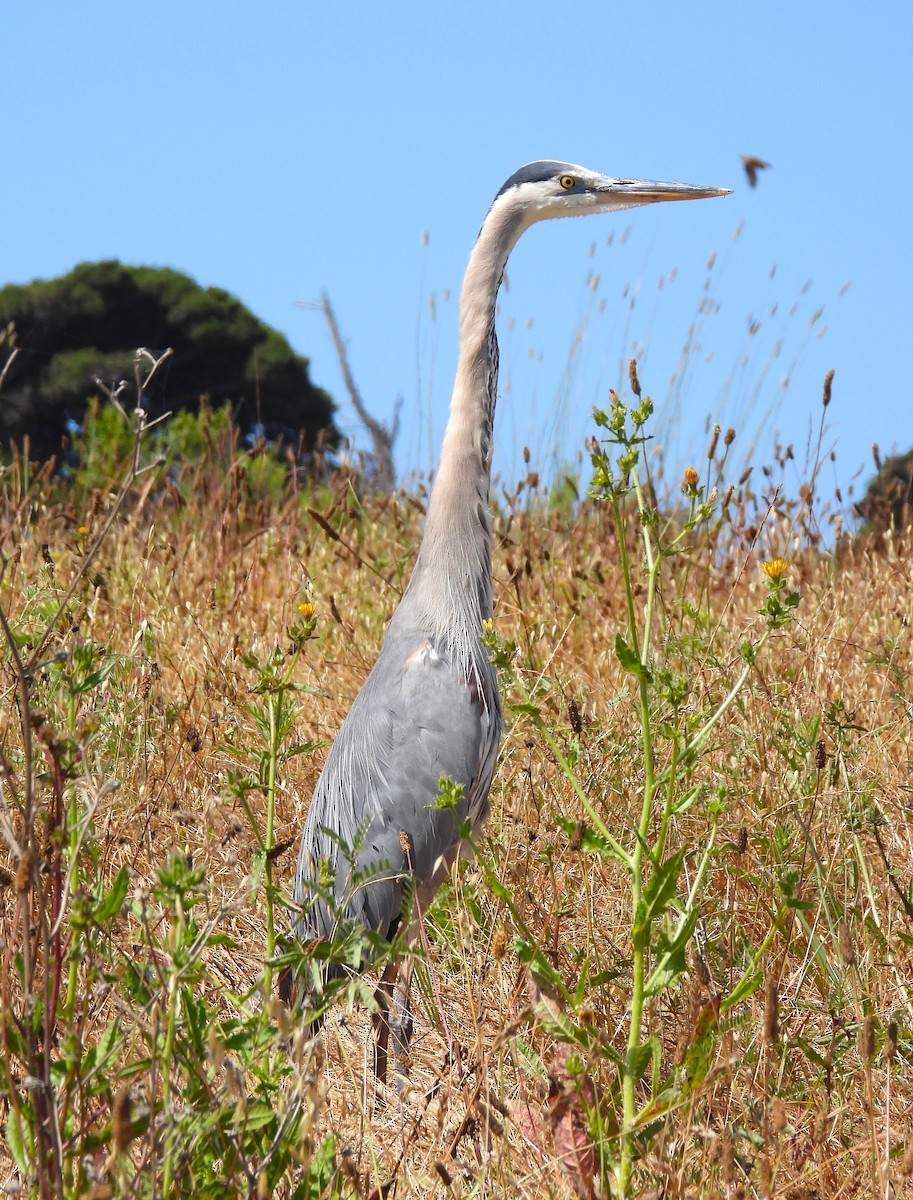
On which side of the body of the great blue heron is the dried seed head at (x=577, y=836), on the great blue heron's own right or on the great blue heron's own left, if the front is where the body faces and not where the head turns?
on the great blue heron's own right

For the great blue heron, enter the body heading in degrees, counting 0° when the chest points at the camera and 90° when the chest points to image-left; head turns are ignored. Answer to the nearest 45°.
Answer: approximately 270°

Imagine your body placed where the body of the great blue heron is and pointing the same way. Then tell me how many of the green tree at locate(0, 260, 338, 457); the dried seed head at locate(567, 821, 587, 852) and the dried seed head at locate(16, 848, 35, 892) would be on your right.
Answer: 2

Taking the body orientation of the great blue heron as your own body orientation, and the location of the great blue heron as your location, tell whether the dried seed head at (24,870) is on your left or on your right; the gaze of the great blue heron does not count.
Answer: on your right

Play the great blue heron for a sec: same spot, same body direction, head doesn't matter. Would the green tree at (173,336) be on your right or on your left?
on your left
